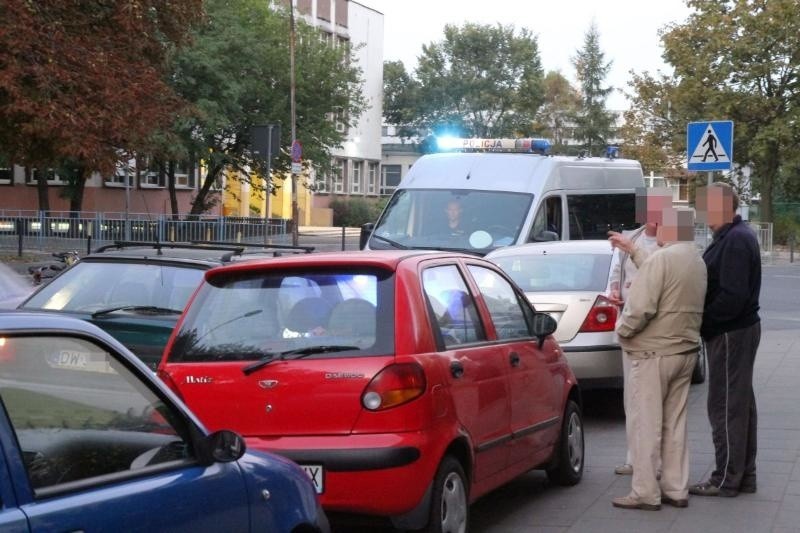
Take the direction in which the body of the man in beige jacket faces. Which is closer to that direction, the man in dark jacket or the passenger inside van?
the passenger inside van

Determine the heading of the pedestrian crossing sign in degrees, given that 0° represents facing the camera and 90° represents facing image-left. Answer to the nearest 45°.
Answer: approximately 0°

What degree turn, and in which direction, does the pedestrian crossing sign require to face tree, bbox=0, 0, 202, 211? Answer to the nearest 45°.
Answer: approximately 135° to its right

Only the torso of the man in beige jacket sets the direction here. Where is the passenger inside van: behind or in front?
in front

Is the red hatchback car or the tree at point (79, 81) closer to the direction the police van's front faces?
the red hatchback car

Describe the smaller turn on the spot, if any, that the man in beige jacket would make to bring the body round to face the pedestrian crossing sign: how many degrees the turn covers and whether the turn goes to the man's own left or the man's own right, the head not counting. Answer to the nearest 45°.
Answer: approximately 45° to the man's own right

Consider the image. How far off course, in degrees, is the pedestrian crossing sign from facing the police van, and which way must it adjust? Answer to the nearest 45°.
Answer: approximately 90° to its right

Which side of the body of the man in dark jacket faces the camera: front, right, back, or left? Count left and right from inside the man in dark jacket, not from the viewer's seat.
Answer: left

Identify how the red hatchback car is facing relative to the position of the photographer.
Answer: facing away from the viewer and to the right of the viewer

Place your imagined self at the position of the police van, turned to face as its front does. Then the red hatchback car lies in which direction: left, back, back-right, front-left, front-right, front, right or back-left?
front-left

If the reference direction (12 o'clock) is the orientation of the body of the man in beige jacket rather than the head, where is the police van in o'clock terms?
The police van is roughly at 1 o'clock from the man in beige jacket.

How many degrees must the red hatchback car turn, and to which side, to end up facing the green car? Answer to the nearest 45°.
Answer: approximately 90° to its left

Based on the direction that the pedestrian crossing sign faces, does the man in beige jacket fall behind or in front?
in front

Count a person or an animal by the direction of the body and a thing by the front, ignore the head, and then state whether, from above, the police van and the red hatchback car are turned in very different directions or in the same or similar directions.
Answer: very different directions
